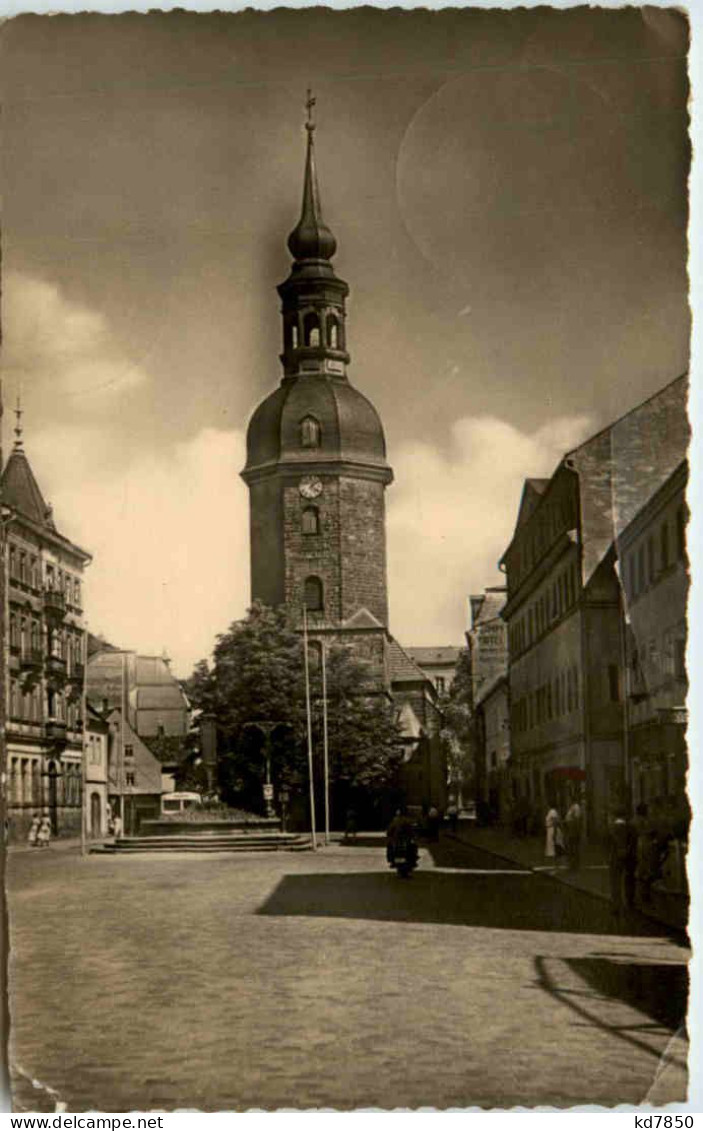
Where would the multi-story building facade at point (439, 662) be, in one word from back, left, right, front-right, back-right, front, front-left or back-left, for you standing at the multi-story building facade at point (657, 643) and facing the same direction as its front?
front-right

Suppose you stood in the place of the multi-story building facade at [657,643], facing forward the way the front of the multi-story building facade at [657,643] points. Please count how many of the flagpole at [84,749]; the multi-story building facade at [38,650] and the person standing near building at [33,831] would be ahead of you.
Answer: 3

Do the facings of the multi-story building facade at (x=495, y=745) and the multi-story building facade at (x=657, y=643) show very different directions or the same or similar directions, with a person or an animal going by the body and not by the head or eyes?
same or similar directions

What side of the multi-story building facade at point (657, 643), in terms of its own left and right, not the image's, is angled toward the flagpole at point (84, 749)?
front

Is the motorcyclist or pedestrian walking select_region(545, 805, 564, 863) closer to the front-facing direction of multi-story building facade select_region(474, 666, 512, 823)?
the motorcyclist

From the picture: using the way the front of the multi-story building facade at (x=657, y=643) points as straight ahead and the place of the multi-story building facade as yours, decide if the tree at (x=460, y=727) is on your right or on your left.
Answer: on your right

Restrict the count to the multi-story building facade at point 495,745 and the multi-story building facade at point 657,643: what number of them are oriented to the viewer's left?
2

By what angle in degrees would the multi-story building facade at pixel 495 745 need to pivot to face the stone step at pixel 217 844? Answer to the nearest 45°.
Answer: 0° — it already faces it

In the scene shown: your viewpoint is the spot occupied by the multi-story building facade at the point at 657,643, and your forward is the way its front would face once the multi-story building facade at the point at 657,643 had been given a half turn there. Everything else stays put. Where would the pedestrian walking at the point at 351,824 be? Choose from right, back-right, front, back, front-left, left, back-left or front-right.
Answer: back-left

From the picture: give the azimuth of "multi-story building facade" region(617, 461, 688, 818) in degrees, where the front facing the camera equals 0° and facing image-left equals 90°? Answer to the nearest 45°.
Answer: approximately 90°

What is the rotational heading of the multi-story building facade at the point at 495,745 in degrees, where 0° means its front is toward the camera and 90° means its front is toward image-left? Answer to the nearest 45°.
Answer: approximately 90°

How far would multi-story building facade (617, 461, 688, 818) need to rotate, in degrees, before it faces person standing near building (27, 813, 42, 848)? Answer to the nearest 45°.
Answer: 0° — it already faces them

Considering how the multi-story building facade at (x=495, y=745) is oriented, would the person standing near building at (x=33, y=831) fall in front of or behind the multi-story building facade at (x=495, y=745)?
in front
